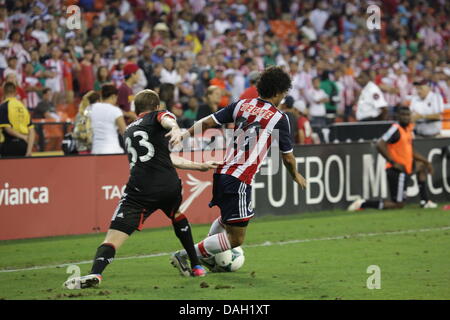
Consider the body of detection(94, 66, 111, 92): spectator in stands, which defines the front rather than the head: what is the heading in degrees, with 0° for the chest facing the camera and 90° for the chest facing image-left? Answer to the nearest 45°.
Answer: approximately 0°

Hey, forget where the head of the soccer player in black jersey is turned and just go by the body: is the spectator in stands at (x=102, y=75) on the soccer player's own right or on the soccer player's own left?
on the soccer player's own left

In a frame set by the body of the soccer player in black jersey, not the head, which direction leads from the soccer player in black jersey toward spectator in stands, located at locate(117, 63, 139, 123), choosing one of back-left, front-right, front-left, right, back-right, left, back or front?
front-left

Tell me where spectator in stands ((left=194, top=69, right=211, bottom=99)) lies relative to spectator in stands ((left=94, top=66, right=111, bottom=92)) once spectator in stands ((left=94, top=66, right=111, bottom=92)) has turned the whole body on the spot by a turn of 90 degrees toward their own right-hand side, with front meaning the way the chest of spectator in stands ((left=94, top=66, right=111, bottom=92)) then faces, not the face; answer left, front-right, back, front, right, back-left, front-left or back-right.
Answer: back-right

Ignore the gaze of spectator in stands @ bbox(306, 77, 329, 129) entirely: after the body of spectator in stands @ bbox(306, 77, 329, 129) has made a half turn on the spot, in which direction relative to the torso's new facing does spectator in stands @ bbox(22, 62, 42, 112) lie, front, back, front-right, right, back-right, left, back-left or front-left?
back-left

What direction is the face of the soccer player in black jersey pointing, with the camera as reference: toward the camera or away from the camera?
away from the camera

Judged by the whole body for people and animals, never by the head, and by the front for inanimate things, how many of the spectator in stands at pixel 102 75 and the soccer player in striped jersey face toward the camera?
1

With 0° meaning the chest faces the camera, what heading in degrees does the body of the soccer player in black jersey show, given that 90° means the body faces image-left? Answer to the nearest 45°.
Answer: approximately 225°

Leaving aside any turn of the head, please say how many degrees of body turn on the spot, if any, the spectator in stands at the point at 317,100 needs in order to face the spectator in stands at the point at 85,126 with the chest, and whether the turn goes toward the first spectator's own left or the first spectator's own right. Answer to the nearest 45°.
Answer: approximately 45° to the first spectator's own right
